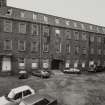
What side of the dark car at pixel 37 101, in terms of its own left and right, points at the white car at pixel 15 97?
right

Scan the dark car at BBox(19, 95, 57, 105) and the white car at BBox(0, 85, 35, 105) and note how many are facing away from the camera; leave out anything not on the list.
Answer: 0

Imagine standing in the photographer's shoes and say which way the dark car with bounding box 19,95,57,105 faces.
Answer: facing the viewer and to the left of the viewer

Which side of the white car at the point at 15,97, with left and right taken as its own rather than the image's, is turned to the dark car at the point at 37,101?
left

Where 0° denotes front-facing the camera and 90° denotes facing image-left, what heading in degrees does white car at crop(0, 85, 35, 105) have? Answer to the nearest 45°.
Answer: approximately 45°
